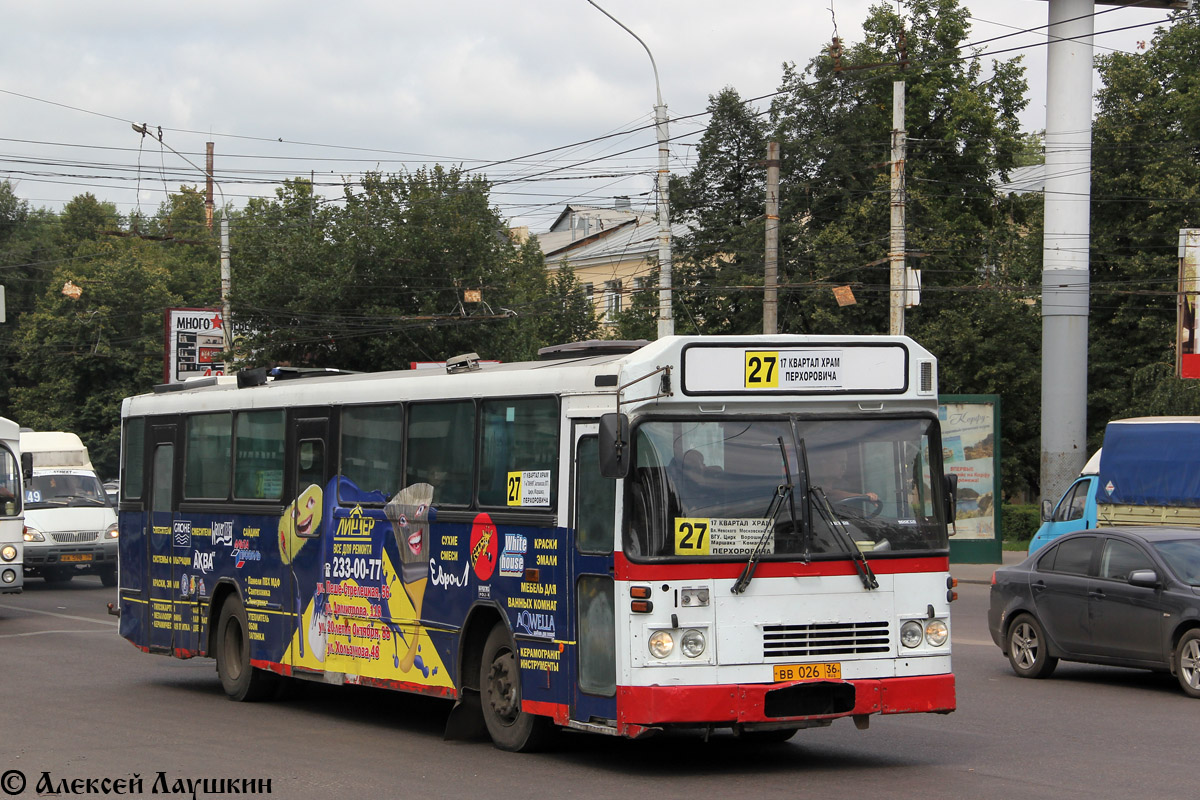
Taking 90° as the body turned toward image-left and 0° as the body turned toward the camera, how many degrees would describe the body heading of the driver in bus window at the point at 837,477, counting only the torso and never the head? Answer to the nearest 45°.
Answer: approximately 315°

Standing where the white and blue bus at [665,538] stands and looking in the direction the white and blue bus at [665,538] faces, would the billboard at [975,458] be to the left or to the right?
on its left

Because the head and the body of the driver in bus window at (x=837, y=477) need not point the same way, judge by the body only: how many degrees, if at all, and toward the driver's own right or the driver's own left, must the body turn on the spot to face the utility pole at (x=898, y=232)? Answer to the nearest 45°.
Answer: approximately 135° to the driver's own left

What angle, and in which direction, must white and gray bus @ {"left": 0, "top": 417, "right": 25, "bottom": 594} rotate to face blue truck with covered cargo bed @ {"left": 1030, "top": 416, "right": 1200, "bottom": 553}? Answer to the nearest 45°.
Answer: approximately 90° to its left

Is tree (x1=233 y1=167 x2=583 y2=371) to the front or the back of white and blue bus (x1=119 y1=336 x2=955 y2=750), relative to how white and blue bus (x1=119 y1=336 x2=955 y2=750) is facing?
to the back

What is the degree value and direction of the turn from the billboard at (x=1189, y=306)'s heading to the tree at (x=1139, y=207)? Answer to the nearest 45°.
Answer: approximately 180°

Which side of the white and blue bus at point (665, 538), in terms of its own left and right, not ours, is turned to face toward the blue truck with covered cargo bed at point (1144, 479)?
left

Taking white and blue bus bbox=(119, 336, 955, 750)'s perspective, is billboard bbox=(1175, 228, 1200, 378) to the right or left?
on its left

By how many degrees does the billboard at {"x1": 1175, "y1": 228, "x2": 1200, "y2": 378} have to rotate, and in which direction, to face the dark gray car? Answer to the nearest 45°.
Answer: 0° — it already faces it

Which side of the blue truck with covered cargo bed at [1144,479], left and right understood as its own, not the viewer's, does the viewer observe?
left

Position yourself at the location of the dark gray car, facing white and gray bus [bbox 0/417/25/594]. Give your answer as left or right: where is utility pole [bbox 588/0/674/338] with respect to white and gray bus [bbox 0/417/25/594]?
right

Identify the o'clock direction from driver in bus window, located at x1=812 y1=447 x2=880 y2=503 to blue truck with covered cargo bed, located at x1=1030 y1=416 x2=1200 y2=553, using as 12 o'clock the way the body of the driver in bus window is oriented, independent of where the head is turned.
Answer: The blue truck with covered cargo bed is roughly at 8 o'clock from the driver in bus window.

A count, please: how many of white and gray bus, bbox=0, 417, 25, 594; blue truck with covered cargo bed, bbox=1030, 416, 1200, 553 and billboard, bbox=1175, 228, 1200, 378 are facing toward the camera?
2
